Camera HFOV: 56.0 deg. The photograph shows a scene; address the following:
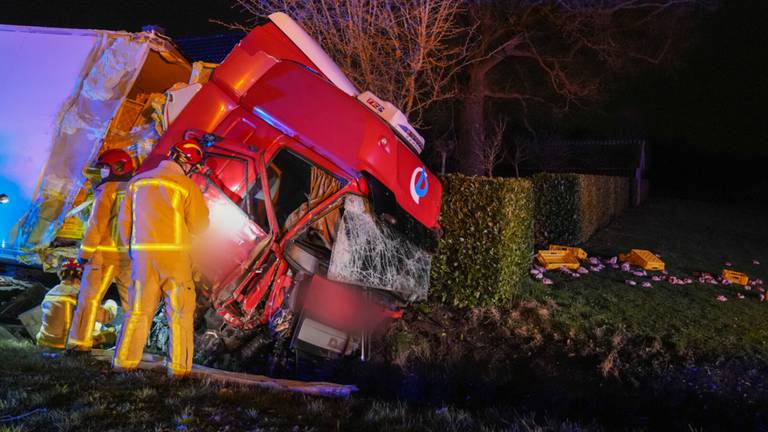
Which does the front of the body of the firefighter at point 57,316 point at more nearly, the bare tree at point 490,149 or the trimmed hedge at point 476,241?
the bare tree

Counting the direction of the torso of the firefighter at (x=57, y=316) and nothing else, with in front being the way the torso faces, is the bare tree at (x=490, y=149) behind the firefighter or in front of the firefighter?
in front

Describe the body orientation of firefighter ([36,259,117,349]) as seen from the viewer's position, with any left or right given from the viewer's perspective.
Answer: facing away from the viewer and to the right of the viewer

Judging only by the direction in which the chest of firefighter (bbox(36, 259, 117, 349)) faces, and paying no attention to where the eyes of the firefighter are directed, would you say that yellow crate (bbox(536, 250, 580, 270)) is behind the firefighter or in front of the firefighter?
in front

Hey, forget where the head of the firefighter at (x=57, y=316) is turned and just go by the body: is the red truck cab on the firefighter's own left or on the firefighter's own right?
on the firefighter's own right

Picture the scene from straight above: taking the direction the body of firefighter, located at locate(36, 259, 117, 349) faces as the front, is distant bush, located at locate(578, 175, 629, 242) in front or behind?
in front

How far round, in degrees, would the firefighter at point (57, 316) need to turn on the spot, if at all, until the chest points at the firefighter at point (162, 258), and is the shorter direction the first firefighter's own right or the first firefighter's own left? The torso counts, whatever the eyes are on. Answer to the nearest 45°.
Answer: approximately 90° to the first firefighter's own right

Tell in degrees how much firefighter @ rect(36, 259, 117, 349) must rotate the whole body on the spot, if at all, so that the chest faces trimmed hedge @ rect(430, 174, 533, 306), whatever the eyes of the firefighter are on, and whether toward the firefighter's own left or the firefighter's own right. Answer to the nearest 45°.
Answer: approximately 45° to the firefighter's own right
